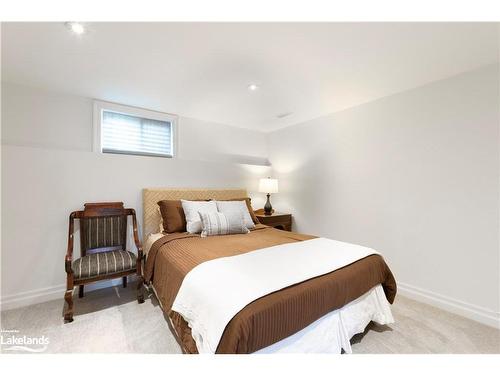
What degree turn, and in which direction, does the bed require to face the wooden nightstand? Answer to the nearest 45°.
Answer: approximately 135° to its left

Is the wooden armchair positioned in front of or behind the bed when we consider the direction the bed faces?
behind

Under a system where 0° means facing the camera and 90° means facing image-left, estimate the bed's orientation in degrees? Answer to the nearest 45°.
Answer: approximately 315°
